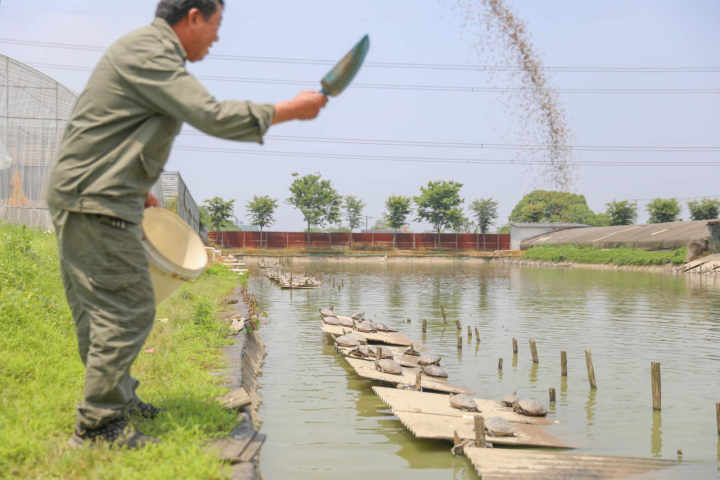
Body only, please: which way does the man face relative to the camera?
to the viewer's right

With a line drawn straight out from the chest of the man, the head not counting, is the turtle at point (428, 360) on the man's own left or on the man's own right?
on the man's own left

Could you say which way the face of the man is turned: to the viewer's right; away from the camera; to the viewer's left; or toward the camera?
to the viewer's right

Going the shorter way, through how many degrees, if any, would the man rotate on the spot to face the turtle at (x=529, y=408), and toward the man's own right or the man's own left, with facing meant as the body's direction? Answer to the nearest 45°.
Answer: approximately 45° to the man's own left
